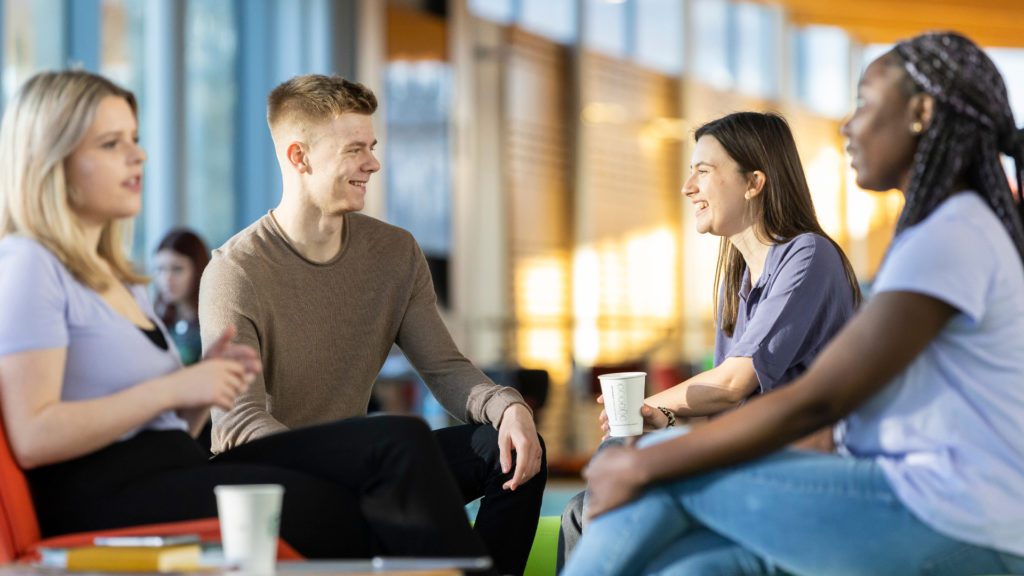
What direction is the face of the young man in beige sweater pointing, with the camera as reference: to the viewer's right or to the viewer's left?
to the viewer's right

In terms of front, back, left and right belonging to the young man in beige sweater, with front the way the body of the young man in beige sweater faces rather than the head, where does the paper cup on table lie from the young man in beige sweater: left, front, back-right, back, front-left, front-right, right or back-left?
front-right

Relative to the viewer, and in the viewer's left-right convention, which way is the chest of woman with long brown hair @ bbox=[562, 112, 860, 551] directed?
facing to the left of the viewer

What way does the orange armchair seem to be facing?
to the viewer's right

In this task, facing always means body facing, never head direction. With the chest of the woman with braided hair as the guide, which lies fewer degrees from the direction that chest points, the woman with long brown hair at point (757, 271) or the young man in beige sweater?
the young man in beige sweater

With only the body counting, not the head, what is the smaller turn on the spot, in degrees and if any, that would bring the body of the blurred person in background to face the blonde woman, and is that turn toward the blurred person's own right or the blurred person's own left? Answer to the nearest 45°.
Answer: approximately 45° to the blurred person's own left

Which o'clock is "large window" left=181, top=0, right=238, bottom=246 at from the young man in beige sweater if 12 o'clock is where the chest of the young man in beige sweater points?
The large window is roughly at 7 o'clock from the young man in beige sweater.

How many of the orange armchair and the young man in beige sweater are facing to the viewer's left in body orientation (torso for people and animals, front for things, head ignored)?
0

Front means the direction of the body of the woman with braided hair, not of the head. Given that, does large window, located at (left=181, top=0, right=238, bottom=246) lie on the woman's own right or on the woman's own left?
on the woman's own right

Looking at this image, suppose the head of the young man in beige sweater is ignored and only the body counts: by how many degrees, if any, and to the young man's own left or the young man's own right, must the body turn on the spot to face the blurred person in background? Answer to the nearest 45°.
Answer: approximately 135° to the young man's own left

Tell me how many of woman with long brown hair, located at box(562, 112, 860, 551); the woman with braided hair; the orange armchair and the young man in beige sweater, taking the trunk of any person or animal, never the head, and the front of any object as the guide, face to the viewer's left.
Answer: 2

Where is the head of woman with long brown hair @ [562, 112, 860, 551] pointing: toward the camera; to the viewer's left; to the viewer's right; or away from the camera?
to the viewer's left

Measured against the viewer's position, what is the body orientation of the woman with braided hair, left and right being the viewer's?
facing to the left of the viewer

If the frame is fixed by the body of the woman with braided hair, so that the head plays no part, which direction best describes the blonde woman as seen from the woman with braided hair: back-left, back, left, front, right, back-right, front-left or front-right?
front

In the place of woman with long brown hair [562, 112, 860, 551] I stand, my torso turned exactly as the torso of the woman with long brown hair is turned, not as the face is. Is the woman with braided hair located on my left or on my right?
on my left

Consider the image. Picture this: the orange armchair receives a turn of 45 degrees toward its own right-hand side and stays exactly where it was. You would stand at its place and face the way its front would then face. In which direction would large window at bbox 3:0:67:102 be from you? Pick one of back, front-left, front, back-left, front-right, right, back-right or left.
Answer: back-left

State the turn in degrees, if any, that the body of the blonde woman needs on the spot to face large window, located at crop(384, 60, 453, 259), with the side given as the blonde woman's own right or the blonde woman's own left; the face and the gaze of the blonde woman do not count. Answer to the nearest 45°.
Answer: approximately 90° to the blonde woman's own left
